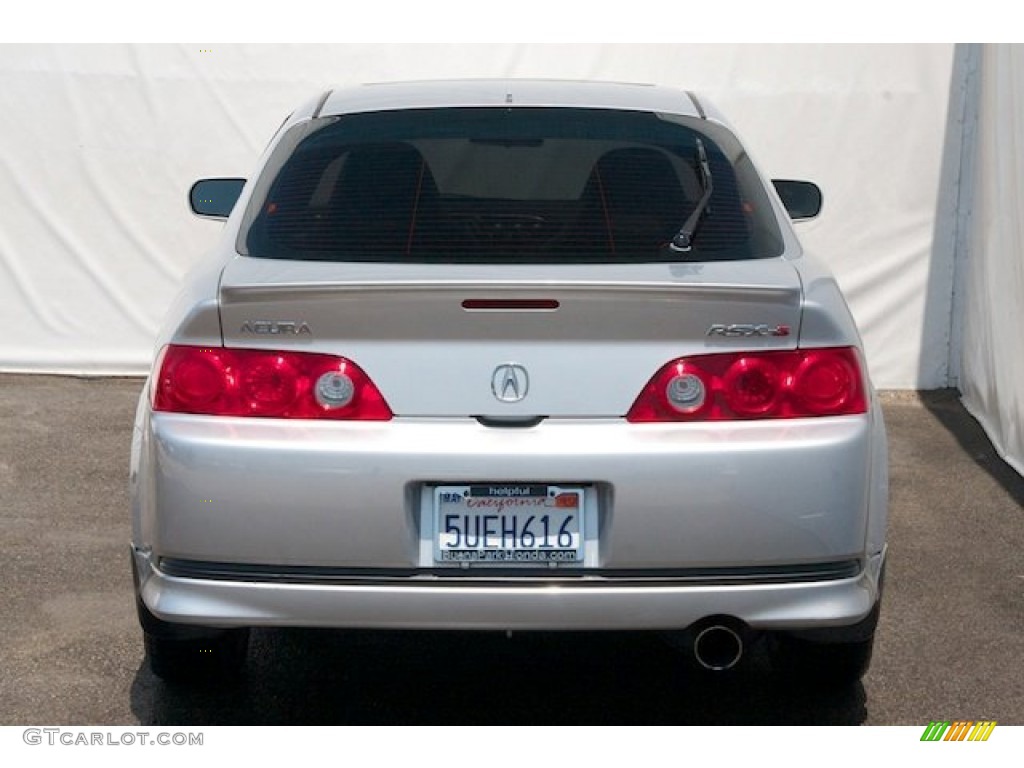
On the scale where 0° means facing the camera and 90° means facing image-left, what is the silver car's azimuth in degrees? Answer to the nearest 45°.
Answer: approximately 180°
